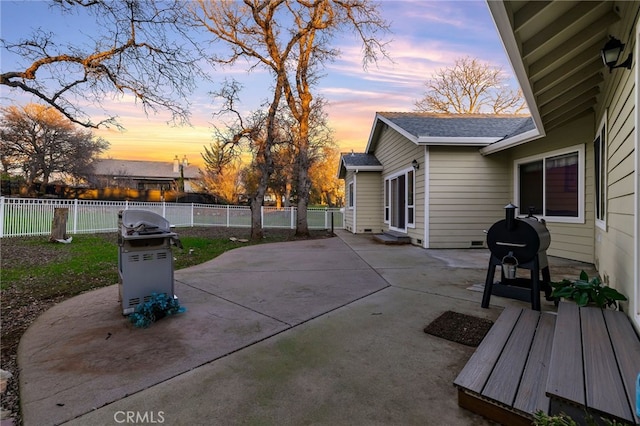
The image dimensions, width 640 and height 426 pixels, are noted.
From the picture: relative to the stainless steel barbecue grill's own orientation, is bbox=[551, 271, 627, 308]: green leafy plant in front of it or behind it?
in front

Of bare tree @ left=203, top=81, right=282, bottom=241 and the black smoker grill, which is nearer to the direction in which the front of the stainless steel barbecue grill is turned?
the black smoker grill

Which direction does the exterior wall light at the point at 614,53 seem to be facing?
to the viewer's left

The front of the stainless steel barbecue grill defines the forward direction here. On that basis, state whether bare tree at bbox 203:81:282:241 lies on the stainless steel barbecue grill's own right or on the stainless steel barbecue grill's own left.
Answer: on the stainless steel barbecue grill's own left

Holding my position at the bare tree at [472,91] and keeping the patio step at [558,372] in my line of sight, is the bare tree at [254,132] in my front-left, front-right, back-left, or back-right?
front-right

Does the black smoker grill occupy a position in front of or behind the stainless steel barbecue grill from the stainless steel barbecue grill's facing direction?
in front

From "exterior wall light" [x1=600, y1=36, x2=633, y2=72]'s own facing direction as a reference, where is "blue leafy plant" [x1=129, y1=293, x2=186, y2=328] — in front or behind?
in front

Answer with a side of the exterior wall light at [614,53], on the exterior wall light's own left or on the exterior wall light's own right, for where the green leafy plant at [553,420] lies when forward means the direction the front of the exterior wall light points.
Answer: on the exterior wall light's own left
